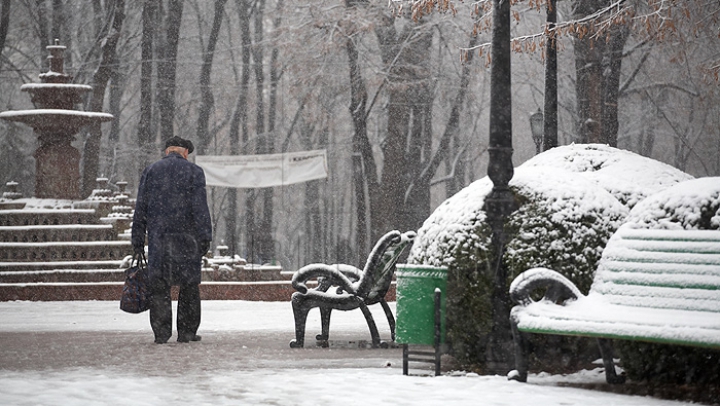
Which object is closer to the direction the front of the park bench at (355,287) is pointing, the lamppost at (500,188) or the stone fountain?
the stone fountain

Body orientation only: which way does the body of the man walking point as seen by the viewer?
away from the camera

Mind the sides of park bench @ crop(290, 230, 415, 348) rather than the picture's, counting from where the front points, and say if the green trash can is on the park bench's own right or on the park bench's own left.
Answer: on the park bench's own left

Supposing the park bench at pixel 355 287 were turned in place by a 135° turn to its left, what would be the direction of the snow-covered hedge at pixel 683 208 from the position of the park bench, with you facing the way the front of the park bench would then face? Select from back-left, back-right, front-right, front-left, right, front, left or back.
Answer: front

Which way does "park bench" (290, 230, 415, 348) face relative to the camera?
to the viewer's left

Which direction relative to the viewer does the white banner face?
toward the camera

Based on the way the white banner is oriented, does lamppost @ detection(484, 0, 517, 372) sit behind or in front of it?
in front

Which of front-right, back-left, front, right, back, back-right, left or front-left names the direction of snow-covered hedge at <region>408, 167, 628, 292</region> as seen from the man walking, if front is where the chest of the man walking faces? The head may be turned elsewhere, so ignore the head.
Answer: back-right

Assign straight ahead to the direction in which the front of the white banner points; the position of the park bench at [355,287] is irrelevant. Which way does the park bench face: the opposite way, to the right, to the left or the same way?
to the right

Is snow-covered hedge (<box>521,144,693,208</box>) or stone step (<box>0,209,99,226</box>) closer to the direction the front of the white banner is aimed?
the snow-covered hedge

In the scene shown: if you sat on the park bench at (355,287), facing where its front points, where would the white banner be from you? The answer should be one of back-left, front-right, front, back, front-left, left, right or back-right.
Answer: right

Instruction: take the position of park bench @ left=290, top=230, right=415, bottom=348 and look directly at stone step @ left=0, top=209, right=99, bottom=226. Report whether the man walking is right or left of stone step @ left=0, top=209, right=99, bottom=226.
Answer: left

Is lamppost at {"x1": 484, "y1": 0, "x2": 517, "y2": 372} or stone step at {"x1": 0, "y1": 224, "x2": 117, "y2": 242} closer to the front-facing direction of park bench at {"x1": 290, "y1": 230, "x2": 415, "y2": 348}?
the stone step

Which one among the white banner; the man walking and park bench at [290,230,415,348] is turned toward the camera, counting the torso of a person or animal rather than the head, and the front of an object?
the white banner
